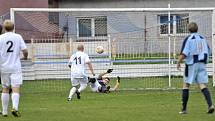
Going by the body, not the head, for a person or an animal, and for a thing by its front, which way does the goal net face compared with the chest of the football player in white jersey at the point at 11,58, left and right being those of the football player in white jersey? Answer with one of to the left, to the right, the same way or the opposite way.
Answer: the opposite way

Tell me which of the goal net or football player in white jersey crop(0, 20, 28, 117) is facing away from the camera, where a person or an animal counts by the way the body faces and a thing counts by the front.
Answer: the football player in white jersey

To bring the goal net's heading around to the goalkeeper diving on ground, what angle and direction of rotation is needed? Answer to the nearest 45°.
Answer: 0° — it already faces them

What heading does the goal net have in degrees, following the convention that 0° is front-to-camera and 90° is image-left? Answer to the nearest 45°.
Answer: approximately 0°

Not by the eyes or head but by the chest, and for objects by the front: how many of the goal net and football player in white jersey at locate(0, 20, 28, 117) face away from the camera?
1

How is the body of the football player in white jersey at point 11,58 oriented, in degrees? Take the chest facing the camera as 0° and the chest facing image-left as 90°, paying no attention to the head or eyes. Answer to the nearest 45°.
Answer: approximately 180°

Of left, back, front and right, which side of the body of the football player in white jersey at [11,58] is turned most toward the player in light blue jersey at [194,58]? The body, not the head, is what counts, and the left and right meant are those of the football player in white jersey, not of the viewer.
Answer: right
